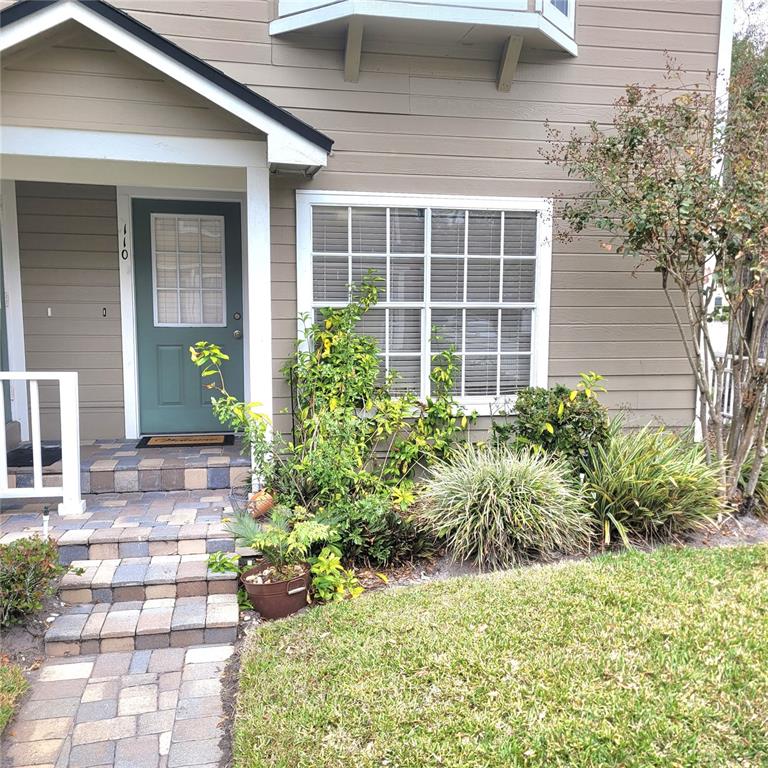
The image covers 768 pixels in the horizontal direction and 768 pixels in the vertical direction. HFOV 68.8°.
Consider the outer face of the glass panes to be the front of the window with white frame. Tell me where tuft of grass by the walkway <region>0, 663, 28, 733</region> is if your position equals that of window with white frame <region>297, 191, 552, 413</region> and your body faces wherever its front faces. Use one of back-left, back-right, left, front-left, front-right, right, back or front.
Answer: front-right

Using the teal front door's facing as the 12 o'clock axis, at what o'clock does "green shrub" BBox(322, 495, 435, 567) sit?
The green shrub is roughly at 11 o'clock from the teal front door.

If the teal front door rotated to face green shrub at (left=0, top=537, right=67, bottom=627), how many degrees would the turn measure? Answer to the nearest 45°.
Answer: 0° — it already faces it

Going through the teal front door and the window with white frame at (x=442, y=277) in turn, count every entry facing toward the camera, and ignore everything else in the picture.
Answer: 2

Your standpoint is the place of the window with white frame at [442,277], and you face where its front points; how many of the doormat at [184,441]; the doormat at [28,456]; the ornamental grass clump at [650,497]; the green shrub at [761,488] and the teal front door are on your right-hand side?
3

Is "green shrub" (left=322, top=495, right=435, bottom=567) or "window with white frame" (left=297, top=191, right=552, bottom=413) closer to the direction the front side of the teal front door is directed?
the green shrub

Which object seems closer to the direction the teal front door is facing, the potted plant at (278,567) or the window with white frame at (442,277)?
the potted plant

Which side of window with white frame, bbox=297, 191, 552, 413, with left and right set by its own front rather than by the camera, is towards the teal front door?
right

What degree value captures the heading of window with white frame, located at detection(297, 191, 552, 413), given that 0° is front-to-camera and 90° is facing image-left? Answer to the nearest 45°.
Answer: approximately 0°

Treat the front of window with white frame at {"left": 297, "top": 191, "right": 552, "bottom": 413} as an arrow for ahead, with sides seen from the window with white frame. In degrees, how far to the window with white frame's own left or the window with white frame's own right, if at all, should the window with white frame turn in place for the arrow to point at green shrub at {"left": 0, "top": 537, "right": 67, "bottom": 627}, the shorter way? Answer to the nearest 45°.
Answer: approximately 45° to the window with white frame's own right

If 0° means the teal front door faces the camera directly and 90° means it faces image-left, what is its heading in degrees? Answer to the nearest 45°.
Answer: approximately 0°
